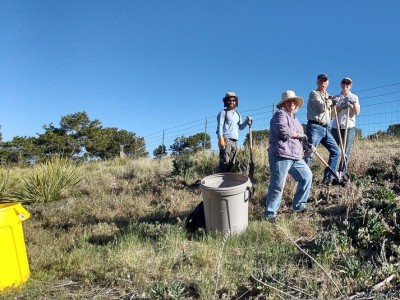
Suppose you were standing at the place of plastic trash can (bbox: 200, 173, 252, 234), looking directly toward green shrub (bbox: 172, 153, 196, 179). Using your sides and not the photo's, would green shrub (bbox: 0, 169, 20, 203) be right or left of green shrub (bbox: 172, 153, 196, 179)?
left

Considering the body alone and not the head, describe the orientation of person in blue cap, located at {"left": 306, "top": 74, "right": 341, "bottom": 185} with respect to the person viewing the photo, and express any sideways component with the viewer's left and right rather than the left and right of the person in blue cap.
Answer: facing the viewer and to the right of the viewer

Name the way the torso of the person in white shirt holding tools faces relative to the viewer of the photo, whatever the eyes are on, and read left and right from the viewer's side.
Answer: facing the viewer

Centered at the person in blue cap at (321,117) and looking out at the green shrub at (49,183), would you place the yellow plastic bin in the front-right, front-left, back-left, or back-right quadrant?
front-left

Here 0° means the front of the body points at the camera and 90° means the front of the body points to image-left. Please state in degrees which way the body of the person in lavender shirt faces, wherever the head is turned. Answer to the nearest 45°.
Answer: approximately 315°

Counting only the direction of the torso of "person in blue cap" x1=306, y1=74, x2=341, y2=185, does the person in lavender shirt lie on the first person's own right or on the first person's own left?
on the first person's own right

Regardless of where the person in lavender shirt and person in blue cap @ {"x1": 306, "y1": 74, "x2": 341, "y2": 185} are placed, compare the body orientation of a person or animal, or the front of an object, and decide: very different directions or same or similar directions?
same or similar directions

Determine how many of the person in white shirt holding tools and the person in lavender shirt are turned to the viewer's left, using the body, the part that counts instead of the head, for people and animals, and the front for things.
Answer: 0
